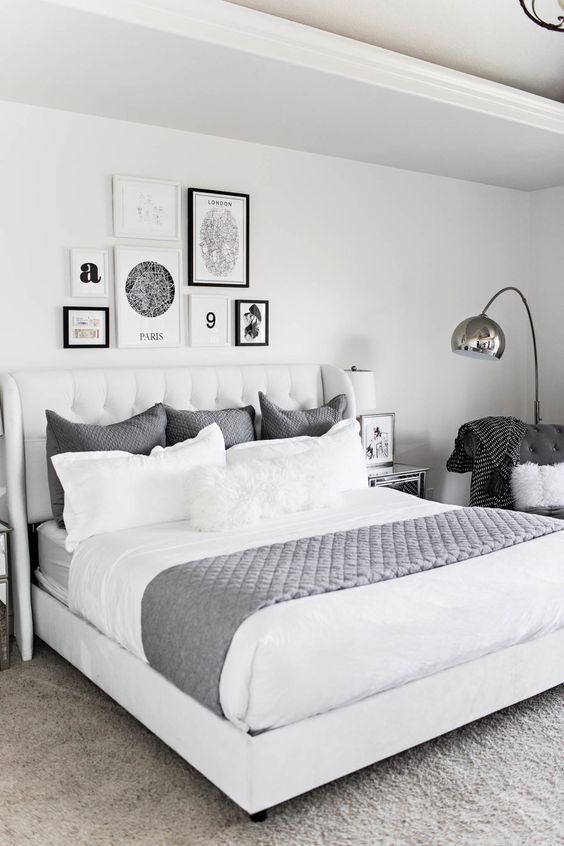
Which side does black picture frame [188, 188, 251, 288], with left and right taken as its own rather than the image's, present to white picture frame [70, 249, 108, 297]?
right

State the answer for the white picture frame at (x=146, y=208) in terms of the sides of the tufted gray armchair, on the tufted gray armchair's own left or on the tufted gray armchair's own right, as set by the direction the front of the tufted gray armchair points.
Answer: on the tufted gray armchair's own right

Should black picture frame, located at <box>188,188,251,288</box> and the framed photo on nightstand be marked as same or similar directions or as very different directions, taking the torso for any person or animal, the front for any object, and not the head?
same or similar directions

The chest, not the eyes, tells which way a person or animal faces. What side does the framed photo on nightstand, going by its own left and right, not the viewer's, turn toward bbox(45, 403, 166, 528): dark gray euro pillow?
right

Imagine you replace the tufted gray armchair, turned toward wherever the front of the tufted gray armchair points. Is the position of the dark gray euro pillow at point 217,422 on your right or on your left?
on your right

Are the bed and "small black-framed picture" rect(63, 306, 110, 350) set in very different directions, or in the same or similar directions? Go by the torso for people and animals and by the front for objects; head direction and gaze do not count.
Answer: same or similar directions

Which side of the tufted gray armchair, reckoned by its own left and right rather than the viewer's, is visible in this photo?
front

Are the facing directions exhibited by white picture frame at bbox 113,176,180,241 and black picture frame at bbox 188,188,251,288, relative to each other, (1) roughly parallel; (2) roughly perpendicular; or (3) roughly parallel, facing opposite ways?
roughly parallel

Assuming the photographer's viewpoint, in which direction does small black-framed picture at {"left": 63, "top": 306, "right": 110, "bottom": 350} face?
facing the viewer and to the right of the viewer

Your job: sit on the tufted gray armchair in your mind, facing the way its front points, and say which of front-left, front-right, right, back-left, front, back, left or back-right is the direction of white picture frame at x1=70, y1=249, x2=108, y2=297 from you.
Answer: front-right

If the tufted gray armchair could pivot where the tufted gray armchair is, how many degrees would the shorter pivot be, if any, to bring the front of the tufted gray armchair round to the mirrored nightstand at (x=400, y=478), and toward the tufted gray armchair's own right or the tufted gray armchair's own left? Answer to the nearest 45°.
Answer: approximately 90° to the tufted gray armchair's own right

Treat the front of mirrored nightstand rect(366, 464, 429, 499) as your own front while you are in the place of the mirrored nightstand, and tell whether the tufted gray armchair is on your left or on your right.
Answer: on your left

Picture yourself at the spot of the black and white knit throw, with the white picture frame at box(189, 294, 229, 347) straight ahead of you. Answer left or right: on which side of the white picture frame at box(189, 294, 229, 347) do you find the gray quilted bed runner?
left

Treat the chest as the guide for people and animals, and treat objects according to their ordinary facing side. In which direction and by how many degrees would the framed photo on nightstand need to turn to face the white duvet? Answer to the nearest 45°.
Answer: approximately 45° to its right

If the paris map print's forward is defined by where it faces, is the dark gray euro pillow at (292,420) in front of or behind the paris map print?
in front

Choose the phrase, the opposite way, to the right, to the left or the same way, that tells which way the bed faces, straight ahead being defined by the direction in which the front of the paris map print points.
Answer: the same way
